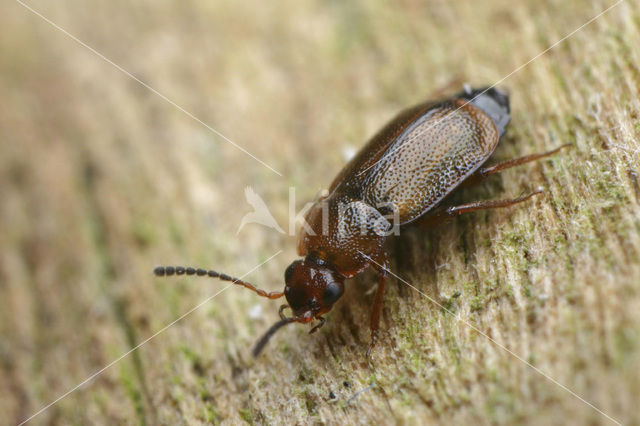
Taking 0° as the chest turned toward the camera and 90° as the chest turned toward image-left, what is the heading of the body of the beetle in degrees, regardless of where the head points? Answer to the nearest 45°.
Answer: approximately 45°
